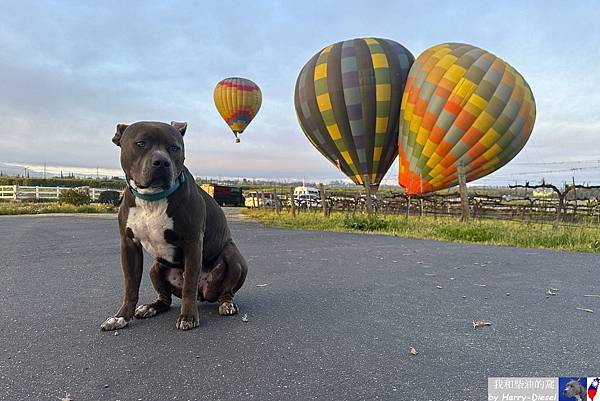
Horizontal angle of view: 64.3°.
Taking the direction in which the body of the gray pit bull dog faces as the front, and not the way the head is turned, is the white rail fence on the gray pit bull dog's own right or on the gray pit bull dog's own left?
on the gray pit bull dog's own right

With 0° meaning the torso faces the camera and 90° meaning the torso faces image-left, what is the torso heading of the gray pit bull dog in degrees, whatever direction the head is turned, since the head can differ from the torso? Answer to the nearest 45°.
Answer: approximately 45°

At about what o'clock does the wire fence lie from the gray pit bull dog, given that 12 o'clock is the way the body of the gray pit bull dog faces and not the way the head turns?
The wire fence is roughly at 6 o'clock from the gray pit bull dog.

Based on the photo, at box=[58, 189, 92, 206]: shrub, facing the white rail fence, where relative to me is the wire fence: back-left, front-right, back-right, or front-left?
back-right

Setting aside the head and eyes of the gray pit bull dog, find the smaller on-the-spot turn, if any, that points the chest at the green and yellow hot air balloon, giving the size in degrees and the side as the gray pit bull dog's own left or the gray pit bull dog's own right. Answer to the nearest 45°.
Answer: approximately 180°

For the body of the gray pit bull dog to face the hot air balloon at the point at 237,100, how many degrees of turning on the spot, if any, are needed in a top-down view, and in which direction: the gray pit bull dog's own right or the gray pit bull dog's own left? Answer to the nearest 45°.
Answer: approximately 135° to the gray pit bull dog's own right

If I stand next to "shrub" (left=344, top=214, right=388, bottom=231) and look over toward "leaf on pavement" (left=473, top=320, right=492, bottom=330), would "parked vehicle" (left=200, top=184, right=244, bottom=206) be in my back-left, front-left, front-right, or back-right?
back-right

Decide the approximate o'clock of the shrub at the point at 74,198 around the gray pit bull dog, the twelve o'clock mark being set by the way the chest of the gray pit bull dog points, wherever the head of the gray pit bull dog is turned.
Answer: The shrub is roughly at 4 o'clock from the gray pit bull dog.

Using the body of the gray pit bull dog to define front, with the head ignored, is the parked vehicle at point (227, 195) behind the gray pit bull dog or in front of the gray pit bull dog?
behind

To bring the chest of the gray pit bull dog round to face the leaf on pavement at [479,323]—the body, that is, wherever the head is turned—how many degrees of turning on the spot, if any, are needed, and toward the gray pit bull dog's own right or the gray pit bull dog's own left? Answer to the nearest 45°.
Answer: approximately 135° to the gray pit bull dog's own left
